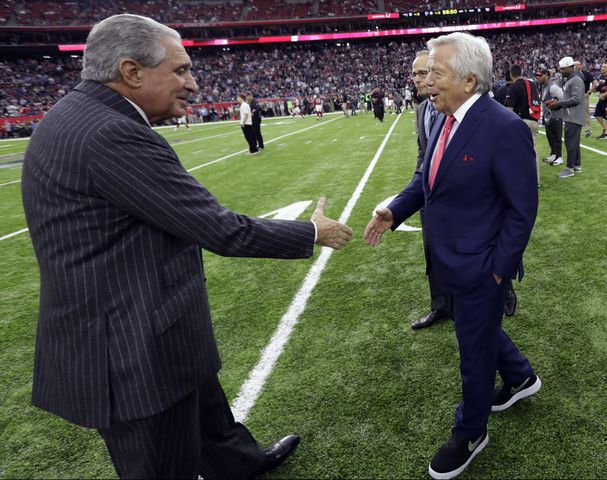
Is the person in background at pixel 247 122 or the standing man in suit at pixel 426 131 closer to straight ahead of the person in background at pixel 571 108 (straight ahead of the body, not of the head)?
the person in background

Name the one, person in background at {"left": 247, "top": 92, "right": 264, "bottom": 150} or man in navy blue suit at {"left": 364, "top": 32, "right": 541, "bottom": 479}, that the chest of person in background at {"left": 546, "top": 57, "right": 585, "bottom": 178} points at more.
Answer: the person in background

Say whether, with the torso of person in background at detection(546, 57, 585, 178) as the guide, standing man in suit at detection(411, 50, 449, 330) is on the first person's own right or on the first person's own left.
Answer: on the first person's own left

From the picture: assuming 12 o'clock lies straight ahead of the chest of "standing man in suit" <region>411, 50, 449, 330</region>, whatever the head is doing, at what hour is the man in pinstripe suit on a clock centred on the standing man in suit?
The man in pinstripe suit is roughly at 11 o'clock from the standing man in suit.

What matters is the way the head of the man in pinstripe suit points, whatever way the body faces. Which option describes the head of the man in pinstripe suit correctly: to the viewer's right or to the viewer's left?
to the viewer's right

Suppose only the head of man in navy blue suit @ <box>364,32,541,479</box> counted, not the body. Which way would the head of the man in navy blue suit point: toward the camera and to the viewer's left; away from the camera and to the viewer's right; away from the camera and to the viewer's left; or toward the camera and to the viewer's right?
toward the camera and to the viewer's left

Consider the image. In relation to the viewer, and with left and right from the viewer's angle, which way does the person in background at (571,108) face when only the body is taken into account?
facing to the left of the viewer

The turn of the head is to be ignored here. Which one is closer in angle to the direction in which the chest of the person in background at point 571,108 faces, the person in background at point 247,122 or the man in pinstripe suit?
the person in background
